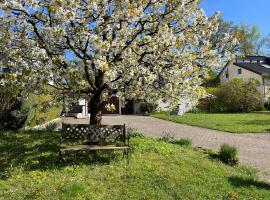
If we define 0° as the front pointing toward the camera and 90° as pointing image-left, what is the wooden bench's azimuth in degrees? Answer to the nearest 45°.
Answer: approximately 0°

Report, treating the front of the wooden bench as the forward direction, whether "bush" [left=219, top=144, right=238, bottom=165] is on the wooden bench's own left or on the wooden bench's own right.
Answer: on the wooden bench's own left

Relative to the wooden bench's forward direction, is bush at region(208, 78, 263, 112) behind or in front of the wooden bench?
behind
